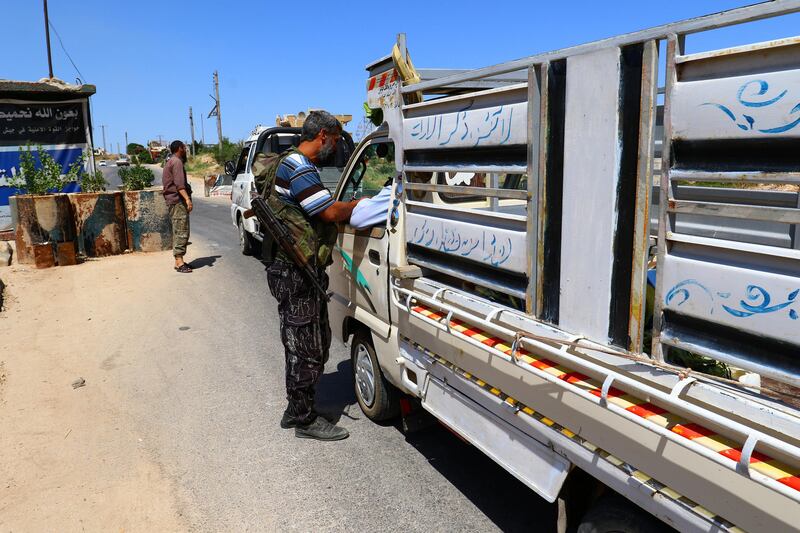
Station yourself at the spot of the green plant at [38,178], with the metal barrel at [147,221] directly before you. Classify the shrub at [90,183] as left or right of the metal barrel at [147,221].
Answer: left

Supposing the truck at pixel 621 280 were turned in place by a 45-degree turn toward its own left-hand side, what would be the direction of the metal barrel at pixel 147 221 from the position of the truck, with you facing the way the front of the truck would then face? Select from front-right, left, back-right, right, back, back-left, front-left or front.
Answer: front-right

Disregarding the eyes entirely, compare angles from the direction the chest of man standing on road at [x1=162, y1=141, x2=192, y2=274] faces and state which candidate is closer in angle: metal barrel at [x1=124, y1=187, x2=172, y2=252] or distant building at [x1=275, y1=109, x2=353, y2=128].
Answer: the distant building

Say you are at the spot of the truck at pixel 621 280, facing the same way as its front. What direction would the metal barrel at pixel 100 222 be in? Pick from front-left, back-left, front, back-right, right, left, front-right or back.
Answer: front

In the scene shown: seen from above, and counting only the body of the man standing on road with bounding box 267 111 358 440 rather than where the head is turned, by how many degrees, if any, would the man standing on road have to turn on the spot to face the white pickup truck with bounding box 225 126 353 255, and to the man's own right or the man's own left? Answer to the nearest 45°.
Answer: approximately 90° to the man's own left

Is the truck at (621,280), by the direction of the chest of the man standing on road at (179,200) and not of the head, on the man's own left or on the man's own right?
on the man's own right

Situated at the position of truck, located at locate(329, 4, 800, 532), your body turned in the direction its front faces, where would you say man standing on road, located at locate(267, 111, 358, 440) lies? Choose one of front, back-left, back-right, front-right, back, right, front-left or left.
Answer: front

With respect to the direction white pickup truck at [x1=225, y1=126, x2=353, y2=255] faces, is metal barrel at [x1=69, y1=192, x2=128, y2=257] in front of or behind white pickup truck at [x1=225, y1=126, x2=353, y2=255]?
in front

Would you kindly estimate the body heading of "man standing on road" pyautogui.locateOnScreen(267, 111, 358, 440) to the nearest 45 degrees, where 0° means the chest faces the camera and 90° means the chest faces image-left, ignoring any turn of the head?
approximately 270°

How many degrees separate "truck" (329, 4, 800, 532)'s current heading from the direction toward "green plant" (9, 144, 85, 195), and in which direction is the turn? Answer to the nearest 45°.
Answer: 0° — it already faces it

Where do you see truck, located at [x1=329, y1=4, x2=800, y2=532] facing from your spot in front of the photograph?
facing away from the viewer and to the left of the viewer

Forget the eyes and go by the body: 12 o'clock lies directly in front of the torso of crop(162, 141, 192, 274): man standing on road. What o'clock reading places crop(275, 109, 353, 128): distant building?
The distant building is roughly at 10 o'clock from the man standing on road.

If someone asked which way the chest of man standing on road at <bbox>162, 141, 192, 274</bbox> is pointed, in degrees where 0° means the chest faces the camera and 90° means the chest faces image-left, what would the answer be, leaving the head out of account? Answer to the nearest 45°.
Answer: approximately 270°

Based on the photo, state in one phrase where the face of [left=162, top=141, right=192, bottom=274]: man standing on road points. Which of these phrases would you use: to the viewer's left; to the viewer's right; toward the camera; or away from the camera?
to the viewer's right

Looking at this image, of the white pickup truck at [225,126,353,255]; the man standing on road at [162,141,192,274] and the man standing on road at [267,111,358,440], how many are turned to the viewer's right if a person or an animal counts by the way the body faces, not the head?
2

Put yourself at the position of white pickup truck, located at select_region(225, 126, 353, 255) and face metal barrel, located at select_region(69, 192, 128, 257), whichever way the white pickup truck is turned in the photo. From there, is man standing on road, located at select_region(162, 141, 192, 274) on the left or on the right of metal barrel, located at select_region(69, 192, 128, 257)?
left
